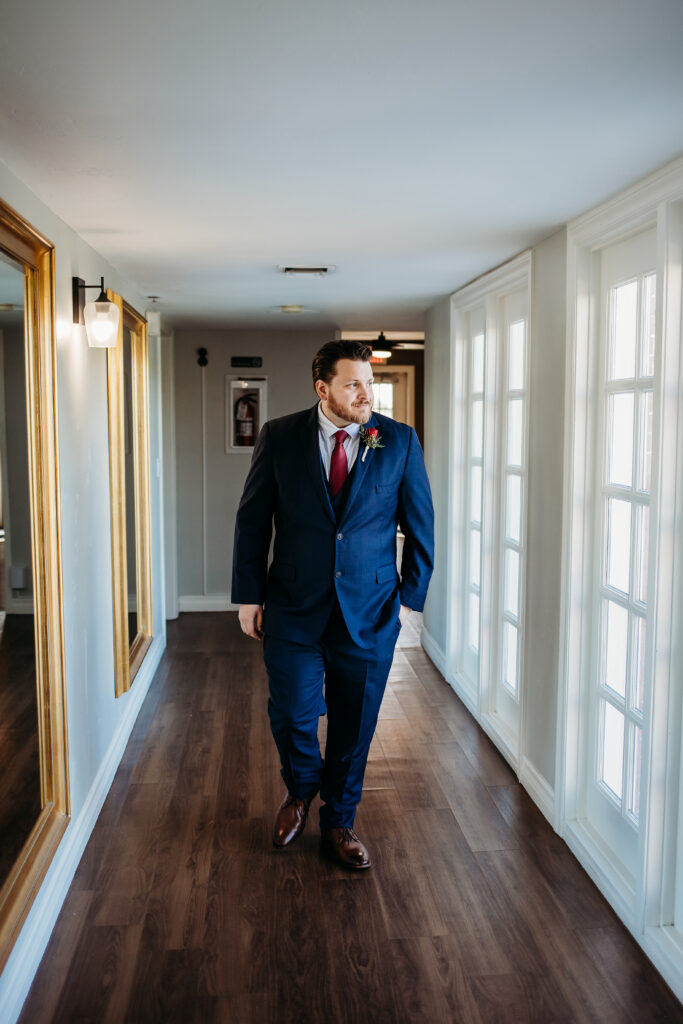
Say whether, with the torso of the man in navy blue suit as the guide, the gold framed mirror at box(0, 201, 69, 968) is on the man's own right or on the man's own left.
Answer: on the man's own right

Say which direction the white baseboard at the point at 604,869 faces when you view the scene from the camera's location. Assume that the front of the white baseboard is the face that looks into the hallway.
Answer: facing to the left of the viewer

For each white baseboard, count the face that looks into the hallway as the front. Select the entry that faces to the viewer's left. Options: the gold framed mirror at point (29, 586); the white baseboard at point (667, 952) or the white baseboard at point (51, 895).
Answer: the white baseboard at point (667, 952)

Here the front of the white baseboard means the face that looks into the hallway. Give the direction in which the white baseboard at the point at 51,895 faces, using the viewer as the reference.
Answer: facing to the right of the viewer

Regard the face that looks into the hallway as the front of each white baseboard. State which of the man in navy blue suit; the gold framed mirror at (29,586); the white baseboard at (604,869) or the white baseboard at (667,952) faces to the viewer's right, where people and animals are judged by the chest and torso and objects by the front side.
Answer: the gold framed mirror

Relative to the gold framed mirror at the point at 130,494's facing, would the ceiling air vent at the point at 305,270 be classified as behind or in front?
in front

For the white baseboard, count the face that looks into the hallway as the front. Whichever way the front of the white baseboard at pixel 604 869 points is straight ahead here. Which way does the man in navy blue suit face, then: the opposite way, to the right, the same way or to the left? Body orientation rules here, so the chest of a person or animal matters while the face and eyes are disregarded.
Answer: to the left

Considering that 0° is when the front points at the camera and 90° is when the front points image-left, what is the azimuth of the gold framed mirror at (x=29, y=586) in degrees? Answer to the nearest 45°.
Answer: approximately 270°

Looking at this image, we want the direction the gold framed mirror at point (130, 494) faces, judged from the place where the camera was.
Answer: facing to the right of the viewer

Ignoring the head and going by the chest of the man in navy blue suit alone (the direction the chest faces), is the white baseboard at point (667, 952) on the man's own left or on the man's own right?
on the man's own left

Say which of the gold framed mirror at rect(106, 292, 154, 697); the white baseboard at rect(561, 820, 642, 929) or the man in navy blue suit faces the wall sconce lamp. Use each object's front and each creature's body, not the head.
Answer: the white baseboard

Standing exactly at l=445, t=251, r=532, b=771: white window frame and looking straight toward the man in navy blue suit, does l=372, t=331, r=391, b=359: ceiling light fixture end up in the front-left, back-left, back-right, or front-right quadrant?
back-right
